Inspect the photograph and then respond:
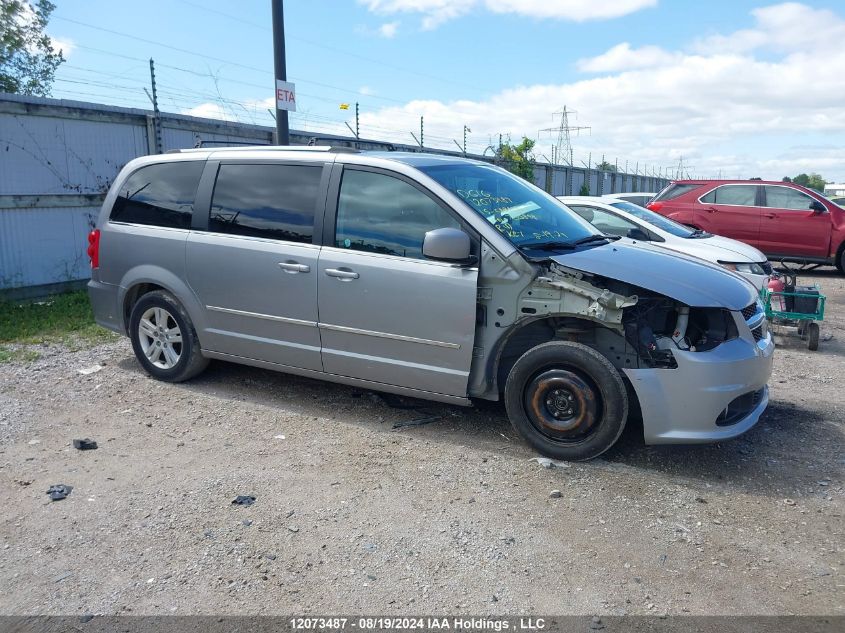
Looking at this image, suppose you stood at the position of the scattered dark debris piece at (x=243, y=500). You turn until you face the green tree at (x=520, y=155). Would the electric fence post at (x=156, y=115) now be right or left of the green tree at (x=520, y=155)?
left

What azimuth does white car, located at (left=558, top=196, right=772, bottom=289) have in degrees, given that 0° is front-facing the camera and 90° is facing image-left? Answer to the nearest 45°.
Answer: approximately 315°

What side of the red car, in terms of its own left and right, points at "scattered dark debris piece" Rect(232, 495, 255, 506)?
right

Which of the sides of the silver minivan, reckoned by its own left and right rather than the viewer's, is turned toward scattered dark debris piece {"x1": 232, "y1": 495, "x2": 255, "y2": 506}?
right

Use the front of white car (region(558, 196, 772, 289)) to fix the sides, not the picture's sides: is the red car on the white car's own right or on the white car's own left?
on the white car's own left

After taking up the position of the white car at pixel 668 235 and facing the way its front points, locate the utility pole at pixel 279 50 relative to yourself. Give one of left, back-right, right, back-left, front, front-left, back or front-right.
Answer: back-right

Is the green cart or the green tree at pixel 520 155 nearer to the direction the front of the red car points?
the green cart

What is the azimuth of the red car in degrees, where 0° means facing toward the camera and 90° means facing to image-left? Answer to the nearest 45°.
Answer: approximately 270°

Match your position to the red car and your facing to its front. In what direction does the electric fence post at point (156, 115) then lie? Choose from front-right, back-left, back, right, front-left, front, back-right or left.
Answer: back-right
